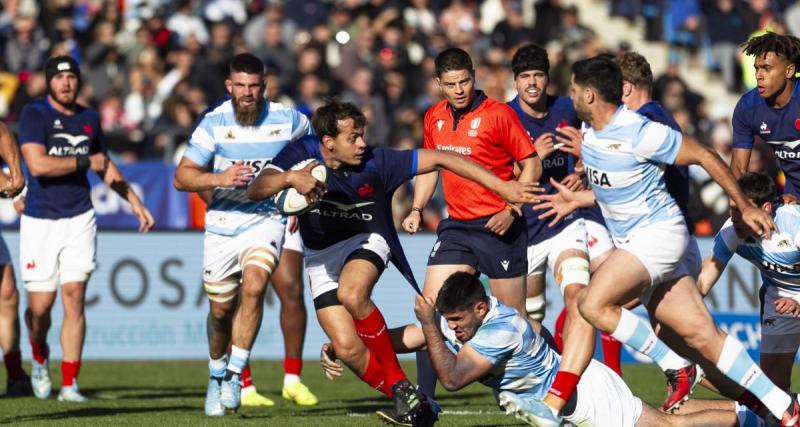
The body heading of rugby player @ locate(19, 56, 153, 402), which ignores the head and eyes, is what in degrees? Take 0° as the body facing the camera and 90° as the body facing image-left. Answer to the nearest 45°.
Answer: approximately 0°

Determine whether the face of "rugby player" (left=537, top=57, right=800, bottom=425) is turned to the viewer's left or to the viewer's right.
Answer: to the viewer's left

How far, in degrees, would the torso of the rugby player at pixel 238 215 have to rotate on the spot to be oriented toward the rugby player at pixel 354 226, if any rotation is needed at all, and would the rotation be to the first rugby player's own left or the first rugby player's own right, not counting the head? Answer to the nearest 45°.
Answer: approximately 45° to the first rugby player's own left

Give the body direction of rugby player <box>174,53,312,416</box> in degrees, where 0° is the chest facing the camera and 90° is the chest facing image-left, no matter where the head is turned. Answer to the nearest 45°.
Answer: approximately 0°
